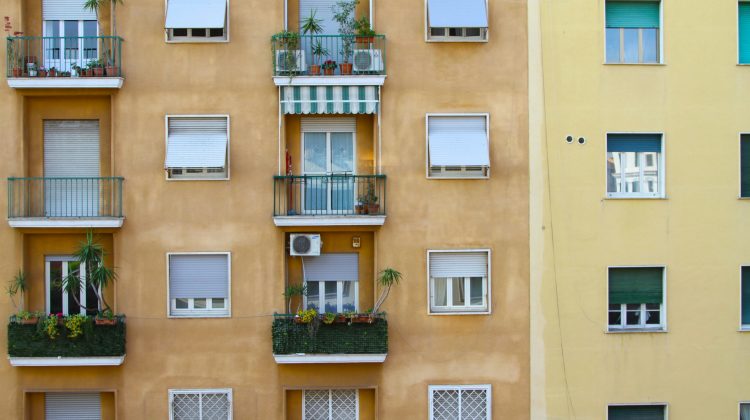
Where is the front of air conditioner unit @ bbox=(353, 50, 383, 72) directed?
toward the camera

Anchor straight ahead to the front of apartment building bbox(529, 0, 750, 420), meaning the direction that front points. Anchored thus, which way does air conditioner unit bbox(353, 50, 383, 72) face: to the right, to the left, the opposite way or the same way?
the same way

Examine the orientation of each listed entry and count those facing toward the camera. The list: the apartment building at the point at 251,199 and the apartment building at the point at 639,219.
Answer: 2

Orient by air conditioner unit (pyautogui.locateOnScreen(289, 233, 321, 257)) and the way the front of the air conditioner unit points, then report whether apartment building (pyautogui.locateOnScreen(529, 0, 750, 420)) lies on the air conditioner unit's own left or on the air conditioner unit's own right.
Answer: on the air conditioner unit's own left

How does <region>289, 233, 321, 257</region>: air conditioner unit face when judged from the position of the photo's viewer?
facing the viewer

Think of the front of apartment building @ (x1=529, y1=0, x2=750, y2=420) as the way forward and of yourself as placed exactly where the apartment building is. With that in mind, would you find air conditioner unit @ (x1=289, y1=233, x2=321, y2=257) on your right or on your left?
on your right

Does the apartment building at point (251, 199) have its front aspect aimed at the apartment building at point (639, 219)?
no

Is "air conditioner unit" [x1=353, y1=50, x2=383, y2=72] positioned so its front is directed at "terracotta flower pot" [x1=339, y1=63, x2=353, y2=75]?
no

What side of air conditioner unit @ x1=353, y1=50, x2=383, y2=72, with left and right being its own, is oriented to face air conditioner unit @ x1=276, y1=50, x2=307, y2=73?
right
